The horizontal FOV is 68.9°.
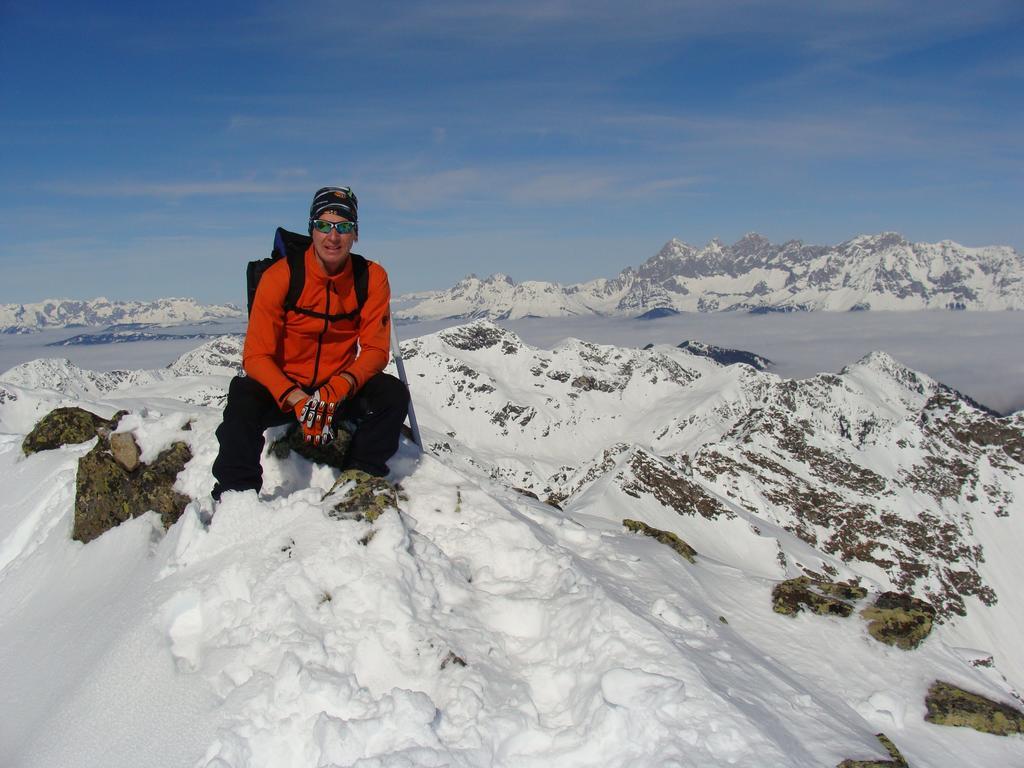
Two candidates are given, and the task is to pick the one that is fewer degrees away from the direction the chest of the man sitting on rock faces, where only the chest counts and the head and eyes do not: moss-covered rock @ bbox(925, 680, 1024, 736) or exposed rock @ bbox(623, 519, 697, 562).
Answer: the moss-covered rock

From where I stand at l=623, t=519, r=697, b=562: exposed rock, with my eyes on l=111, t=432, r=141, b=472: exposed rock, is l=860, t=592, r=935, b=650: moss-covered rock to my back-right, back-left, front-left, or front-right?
back-left

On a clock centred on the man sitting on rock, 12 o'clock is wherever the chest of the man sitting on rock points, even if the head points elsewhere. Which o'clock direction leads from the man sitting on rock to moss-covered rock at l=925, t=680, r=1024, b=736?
The moss-covered rock is roughly at 10 o'clock from the man sitting on rock.

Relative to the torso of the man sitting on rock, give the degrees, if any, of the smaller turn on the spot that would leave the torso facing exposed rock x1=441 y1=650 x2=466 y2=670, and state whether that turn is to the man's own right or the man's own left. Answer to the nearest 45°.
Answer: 0° — they already face it

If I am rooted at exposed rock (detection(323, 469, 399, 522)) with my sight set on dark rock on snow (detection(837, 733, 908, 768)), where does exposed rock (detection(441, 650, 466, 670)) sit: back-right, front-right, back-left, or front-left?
front-right

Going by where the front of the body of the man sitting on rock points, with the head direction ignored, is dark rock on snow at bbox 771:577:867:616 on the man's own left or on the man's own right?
on the man's own left

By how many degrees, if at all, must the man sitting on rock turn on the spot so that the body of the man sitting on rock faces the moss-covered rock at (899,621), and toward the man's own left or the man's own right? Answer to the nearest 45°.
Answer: approximately 90° to the man's own left

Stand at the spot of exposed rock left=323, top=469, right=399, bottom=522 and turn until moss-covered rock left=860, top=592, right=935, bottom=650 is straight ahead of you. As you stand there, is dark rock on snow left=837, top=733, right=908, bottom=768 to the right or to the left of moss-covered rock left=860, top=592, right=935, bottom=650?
right

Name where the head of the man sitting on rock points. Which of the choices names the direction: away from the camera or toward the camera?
toward the camera

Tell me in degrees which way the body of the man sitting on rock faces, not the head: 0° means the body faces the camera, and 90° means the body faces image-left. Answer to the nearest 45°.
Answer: approximately 0°

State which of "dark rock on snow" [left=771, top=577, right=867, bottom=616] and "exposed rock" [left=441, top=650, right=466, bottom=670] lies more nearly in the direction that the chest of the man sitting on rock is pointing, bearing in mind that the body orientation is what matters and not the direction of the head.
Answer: the exposed rock

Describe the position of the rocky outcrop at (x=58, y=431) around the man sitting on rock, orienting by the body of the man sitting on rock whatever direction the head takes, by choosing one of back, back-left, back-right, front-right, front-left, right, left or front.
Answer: back-right

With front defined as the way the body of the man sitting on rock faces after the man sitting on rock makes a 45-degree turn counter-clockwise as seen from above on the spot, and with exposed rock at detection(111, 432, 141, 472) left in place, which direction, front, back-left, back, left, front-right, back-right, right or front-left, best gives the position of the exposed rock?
back

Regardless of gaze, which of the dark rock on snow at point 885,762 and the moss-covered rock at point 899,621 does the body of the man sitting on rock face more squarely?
the dark rock on snow
